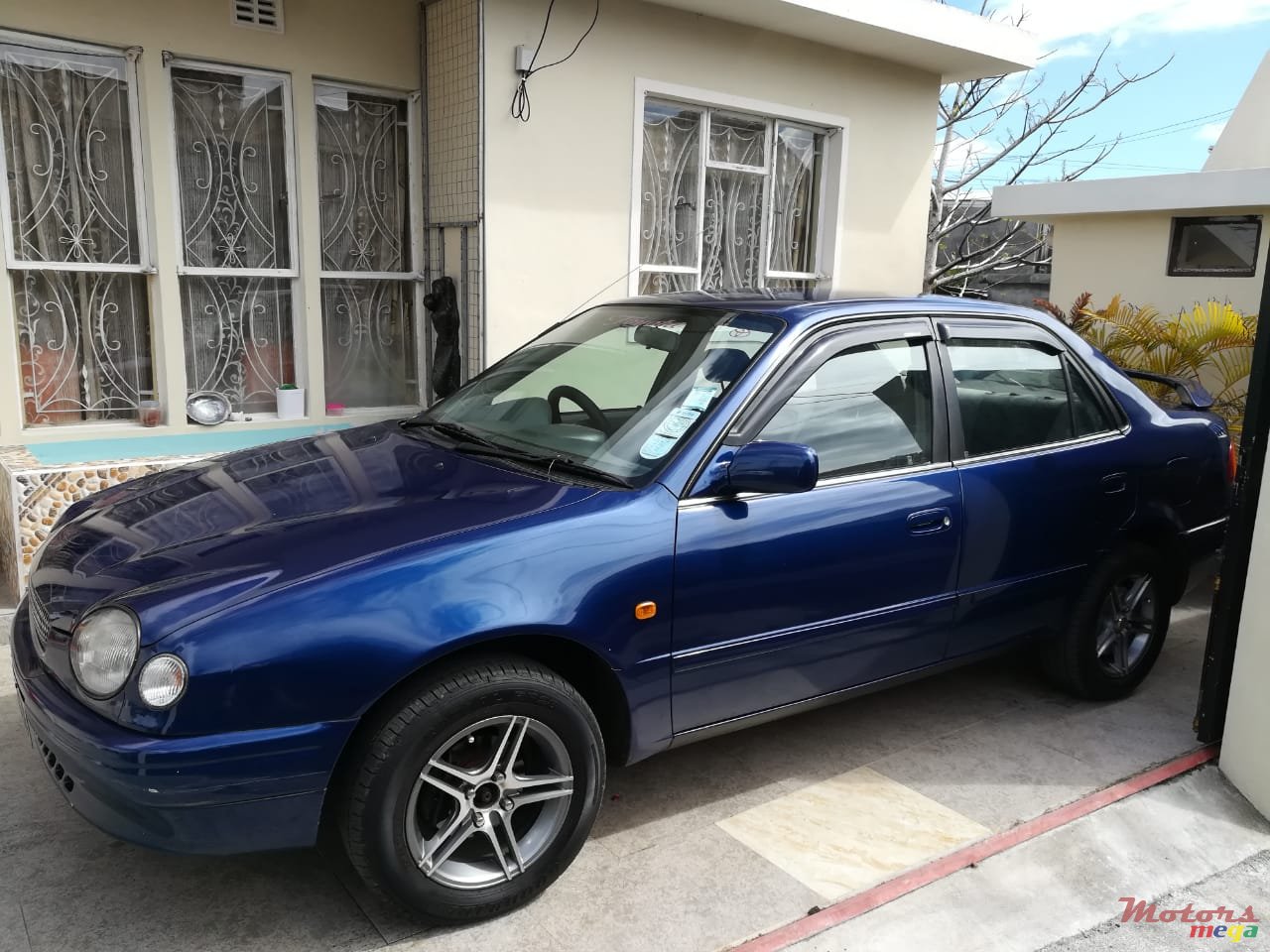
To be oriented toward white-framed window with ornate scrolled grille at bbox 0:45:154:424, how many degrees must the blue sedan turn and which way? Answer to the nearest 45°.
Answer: approximately 90° to its right

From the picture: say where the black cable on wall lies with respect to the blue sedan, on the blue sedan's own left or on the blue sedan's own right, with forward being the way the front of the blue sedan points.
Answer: on the blue sedan's own right

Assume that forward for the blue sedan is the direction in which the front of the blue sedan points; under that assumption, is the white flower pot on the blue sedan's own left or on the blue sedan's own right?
on the blue sedan's own right

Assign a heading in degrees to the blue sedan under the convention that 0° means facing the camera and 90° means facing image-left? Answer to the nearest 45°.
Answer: approximately 45°

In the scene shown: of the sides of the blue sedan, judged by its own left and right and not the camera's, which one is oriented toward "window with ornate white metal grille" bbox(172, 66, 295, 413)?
right

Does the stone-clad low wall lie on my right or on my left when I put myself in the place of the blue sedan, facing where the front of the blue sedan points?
on my right

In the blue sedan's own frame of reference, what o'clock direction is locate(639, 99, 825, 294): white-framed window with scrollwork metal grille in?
The white-framed window with scrollwork metal grille is roughly at 5 o'clock from the blue sedan.

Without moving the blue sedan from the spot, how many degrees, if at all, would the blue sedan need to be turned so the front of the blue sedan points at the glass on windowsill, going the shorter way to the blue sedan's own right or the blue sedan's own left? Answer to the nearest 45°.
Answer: approximately 90° to the blue sedan's own right

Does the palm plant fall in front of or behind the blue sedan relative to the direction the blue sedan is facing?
behind
